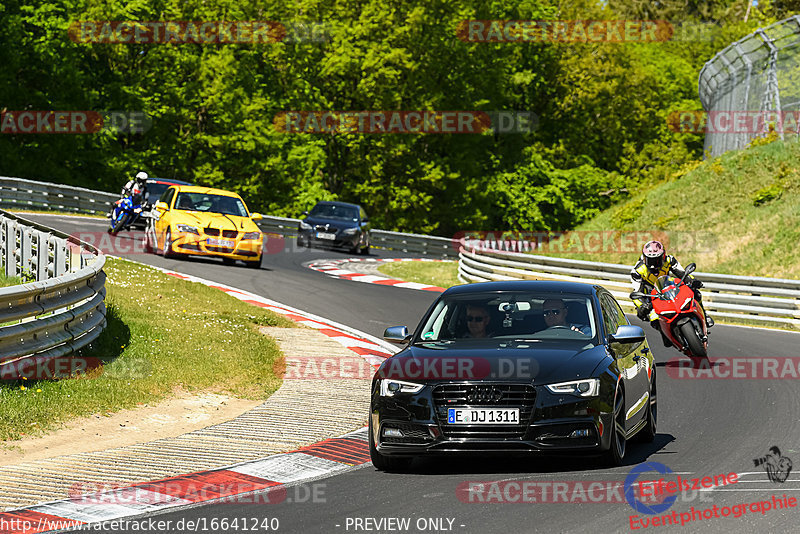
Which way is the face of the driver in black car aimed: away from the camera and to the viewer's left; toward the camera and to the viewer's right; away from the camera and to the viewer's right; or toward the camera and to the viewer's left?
toward the camera and to the viewer's left

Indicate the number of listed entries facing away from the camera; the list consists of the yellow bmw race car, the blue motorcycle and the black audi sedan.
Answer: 0

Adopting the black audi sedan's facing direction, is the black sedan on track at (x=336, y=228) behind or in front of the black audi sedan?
behind

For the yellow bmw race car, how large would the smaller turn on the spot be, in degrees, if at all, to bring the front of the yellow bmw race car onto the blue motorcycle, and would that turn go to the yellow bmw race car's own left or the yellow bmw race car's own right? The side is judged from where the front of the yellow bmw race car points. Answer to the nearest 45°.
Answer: approximately 180°

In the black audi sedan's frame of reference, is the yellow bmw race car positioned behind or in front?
behind

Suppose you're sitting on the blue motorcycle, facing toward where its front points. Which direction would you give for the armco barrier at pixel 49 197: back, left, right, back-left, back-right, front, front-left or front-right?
back-right

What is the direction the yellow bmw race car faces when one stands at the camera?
facing the viewer and to the right of the viewer

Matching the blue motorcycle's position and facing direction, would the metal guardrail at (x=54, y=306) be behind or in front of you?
in front

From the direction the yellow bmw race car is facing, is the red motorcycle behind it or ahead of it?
ahead

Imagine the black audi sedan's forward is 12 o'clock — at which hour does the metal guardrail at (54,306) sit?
The metal guardrail is roughly at 4 o'clock from the black audi sedan.

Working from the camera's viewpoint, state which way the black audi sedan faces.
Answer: facing the viewer

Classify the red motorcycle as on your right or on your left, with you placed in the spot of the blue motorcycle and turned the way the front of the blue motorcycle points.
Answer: on your left

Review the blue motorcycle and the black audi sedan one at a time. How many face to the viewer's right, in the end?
0
